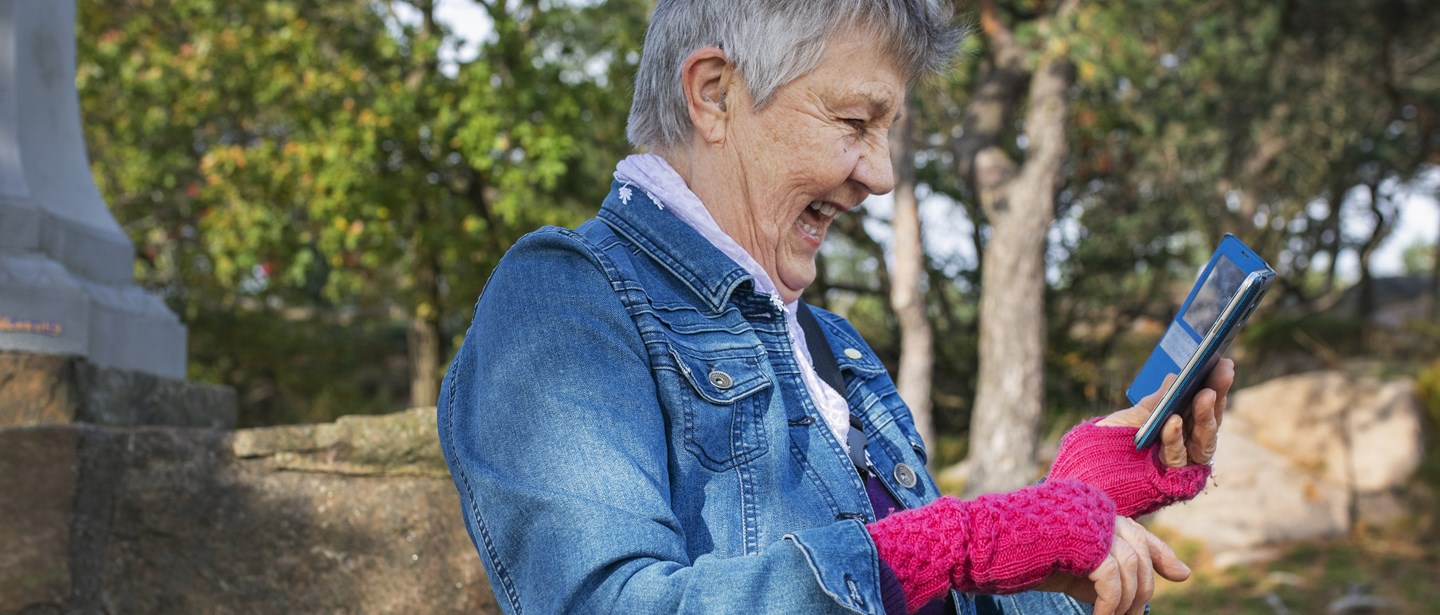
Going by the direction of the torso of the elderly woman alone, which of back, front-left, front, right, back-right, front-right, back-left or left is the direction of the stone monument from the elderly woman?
back

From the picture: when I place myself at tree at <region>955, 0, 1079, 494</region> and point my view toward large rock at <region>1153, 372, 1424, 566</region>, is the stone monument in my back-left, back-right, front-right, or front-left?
back-right

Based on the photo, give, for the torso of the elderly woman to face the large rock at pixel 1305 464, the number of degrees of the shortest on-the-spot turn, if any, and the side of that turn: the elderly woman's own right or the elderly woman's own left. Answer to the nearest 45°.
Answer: approximately 90° to the elderly woman's own left

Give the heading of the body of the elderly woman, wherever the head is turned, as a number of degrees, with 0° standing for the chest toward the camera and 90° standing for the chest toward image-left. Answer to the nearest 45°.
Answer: approximately 315°
